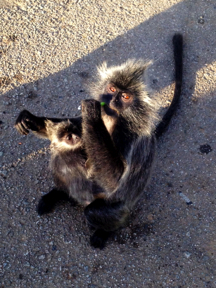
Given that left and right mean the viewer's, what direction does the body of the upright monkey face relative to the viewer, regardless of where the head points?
facing the viewer and to the left of the viewer
